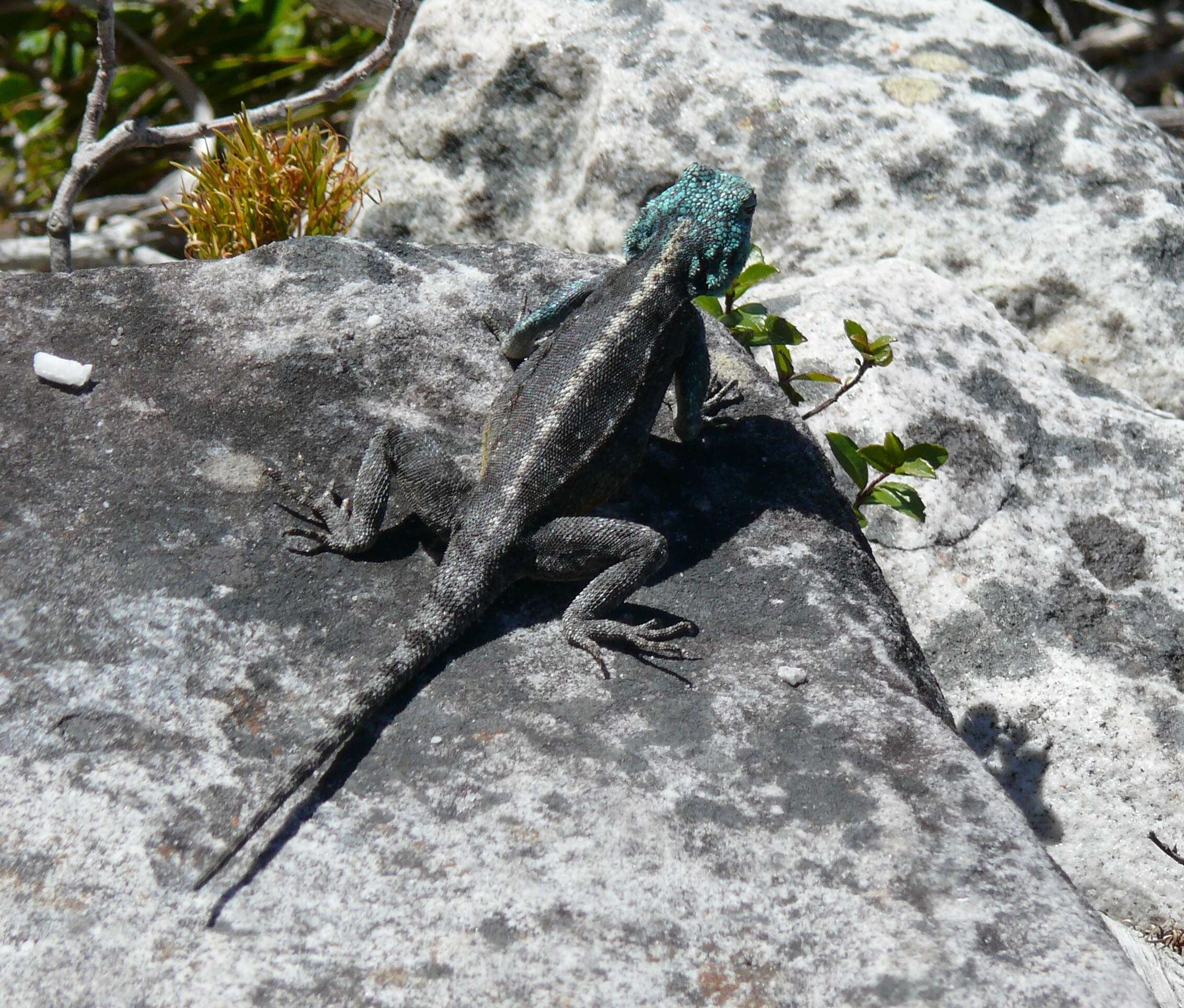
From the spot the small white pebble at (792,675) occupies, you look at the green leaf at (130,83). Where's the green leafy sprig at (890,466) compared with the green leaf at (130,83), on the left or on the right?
right

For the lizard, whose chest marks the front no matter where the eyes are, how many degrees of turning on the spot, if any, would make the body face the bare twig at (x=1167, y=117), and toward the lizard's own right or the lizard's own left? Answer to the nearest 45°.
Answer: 0° — it already faces it

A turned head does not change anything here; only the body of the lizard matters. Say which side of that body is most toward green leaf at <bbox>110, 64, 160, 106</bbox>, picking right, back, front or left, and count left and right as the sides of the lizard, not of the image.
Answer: left

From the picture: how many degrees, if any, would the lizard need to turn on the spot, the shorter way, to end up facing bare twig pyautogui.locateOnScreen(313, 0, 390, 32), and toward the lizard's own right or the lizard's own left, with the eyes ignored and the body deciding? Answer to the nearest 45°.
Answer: approximately 45° to the lizard's own left

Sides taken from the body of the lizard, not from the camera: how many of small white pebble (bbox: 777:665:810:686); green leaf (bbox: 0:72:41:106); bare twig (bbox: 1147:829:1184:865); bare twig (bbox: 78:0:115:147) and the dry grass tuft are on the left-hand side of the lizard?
3

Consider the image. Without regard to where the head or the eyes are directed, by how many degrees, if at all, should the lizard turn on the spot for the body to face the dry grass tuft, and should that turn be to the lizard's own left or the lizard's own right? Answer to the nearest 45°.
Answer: approximately 90° to the lizard's own left

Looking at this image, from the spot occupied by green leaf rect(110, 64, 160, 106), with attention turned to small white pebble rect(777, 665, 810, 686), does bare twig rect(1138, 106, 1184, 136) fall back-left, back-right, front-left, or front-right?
front-left

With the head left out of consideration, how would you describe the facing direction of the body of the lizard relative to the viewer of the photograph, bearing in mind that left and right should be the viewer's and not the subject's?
facing away from the viewer and to the right of the viewer

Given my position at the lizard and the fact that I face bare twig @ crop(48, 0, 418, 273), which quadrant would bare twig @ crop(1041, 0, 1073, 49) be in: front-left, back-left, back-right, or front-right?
front-right

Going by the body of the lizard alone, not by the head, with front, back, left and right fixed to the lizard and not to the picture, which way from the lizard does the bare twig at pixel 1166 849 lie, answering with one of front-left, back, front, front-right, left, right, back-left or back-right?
front-right

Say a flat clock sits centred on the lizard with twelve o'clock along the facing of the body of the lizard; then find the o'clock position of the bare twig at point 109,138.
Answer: The bare twig is roughly at 9 o'clock from the lizard.

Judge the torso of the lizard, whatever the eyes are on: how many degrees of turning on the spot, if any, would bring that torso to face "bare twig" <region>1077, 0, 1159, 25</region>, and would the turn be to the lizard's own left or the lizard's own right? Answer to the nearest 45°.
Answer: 0° — it already faces it

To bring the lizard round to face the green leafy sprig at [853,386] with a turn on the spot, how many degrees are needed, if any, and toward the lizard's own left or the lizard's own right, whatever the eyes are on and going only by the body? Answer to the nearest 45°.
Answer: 0° — it already faces it
